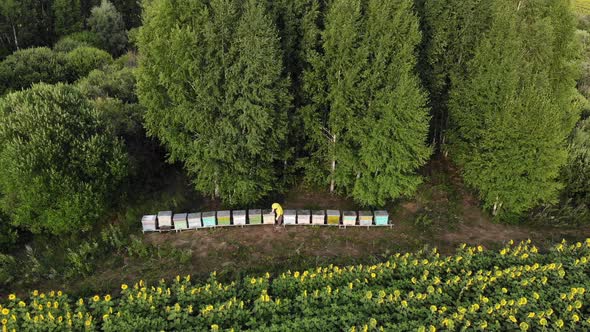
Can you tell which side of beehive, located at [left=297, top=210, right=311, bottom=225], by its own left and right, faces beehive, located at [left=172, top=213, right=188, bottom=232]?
right

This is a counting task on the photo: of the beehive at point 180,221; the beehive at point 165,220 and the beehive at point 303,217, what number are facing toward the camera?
3

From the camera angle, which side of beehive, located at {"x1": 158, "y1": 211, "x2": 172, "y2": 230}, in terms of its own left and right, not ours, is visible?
front

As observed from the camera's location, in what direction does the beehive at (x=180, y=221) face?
facing the viewer

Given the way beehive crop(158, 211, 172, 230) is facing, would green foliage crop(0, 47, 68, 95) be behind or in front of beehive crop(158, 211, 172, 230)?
behind

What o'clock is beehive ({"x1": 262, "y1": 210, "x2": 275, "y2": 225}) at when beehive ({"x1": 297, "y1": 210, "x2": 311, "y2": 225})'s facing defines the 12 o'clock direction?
beehive ({"x1": 262, "y1": 210, "x2": 275, "y2": 225}) is roughly at 3 o'clock from beehive ({"x1": 297, "y1": 210, "x2": 311, "y2": 225}).

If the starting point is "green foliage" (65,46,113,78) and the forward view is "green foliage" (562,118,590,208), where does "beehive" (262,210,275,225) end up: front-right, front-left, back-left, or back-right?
front-right

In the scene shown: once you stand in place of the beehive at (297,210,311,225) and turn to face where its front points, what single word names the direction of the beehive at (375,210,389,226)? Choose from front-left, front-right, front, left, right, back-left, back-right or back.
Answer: left

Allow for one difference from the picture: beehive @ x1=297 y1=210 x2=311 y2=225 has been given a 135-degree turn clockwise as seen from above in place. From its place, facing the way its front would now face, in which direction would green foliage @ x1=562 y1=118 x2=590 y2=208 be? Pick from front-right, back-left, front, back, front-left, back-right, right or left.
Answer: back-right

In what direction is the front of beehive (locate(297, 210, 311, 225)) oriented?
toward the camera

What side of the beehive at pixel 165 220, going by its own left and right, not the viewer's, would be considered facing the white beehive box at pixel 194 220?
left

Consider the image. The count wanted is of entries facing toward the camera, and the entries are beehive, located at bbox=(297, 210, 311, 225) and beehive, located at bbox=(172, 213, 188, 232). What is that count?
2

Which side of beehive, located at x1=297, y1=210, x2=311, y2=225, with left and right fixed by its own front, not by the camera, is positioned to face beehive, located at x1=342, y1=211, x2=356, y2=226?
left
